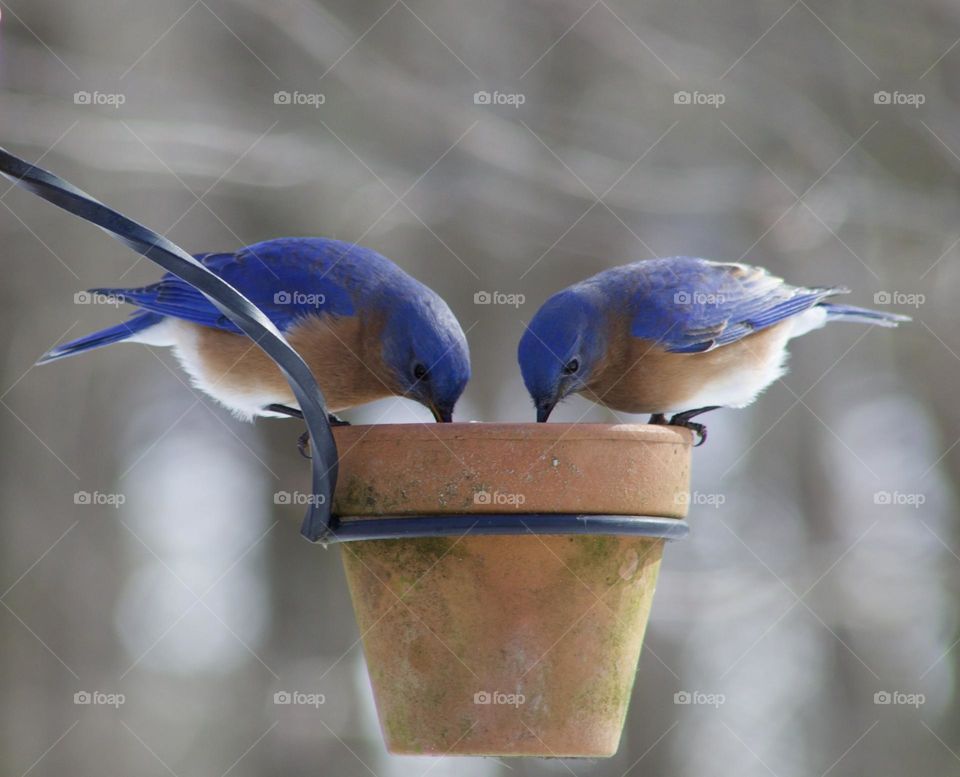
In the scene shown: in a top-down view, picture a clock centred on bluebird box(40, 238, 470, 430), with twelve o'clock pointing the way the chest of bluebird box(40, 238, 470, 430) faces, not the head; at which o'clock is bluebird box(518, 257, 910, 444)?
bluebird box(518, 257, 910, 444) is roughly at 12 o'clock from bluebird box(40, 238, 470, 430).

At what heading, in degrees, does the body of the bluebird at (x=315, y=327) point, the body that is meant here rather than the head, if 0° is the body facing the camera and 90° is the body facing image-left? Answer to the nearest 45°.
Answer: approximately 270°

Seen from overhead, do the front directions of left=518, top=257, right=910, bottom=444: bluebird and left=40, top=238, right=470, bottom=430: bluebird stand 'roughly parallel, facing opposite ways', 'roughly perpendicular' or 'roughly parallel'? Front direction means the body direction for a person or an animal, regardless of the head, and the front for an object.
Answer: roughly parallel, facing opposite ways

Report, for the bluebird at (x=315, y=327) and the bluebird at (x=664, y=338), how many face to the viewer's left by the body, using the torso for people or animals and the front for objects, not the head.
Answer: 1

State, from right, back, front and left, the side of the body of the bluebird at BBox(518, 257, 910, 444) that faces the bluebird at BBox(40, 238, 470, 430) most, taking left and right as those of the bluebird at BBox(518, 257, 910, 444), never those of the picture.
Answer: front

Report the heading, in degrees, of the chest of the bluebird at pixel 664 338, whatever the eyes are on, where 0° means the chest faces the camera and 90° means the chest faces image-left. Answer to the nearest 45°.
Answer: approximately 90°
